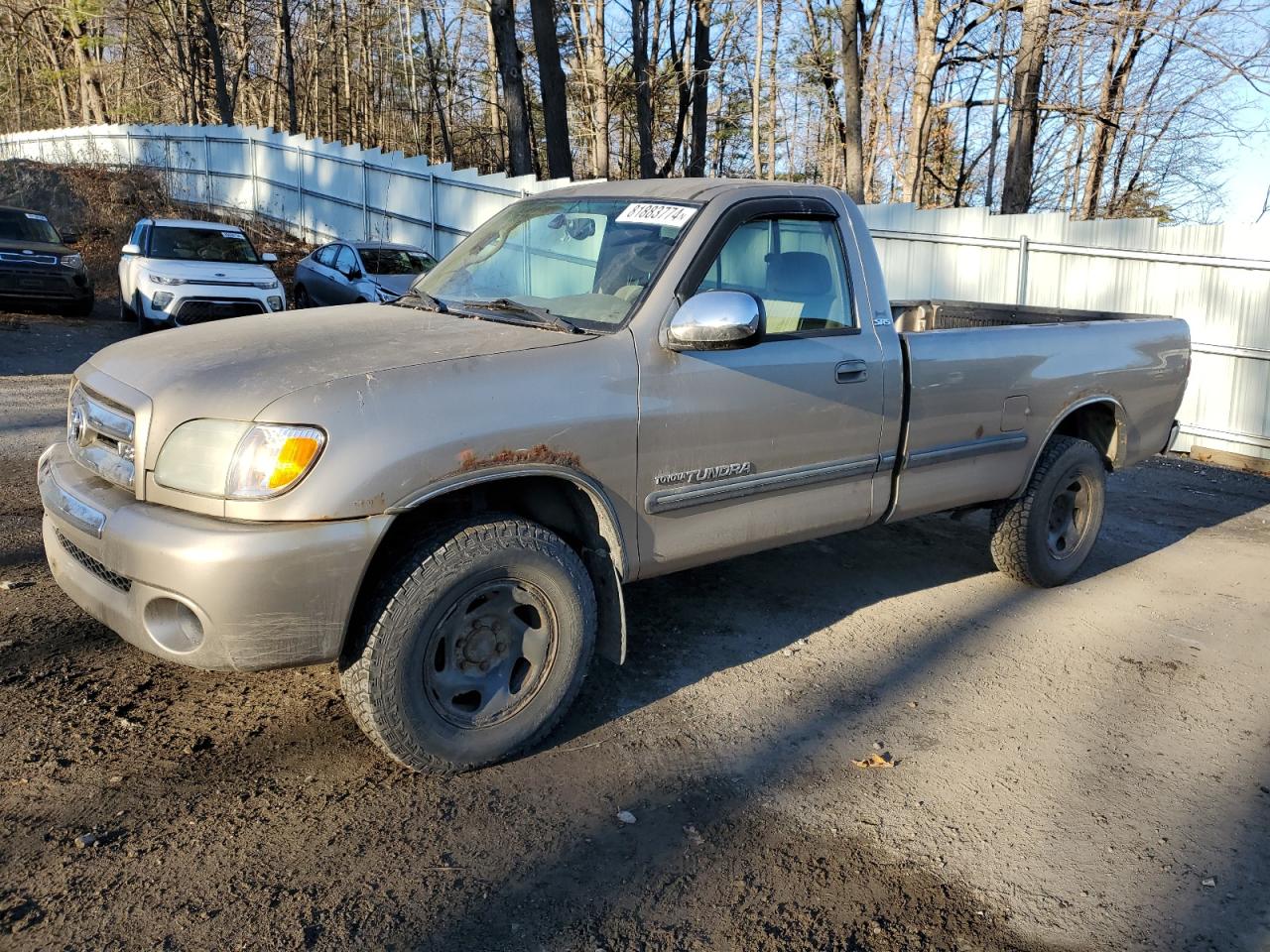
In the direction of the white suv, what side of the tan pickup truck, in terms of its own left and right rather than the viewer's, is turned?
right

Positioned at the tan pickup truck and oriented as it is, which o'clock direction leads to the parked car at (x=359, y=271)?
The parked car is roughly at 4 o'clock from the tan pickup truck.

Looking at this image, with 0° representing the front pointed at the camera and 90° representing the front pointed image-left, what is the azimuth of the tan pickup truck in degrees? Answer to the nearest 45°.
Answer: approximately 45°

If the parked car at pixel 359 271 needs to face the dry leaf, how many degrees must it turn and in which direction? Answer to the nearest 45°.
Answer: approximately 45° to its right

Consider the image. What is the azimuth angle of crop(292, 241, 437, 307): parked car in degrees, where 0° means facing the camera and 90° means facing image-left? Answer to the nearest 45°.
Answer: approximately 315°

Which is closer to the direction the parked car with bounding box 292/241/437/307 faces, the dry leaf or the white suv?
the dry leaf

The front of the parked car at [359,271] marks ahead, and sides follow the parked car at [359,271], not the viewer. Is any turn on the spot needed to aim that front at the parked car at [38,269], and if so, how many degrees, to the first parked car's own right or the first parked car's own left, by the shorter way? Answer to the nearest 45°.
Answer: approximately 135° to the first parked car's own right

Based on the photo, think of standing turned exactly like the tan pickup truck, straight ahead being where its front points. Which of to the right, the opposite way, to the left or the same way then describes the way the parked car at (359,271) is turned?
to the left
